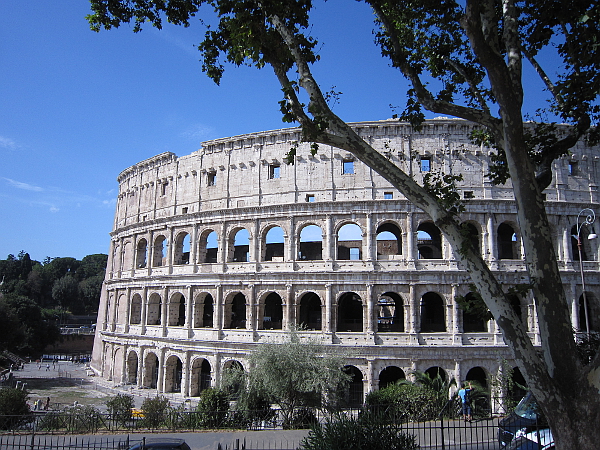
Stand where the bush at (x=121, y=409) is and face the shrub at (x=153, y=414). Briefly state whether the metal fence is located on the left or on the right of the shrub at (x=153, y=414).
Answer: right

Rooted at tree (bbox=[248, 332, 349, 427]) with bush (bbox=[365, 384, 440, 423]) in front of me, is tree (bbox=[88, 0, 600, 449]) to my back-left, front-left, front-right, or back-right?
front-right

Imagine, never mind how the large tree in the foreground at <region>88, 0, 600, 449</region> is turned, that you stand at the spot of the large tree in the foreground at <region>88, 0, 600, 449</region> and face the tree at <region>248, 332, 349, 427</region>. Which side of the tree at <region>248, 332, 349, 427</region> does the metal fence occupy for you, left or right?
left

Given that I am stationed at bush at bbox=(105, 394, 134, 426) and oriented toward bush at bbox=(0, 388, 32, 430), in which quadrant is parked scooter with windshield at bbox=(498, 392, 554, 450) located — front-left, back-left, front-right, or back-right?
back-left

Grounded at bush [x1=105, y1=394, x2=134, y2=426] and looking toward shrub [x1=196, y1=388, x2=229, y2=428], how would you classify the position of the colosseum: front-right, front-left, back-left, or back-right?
front-left
